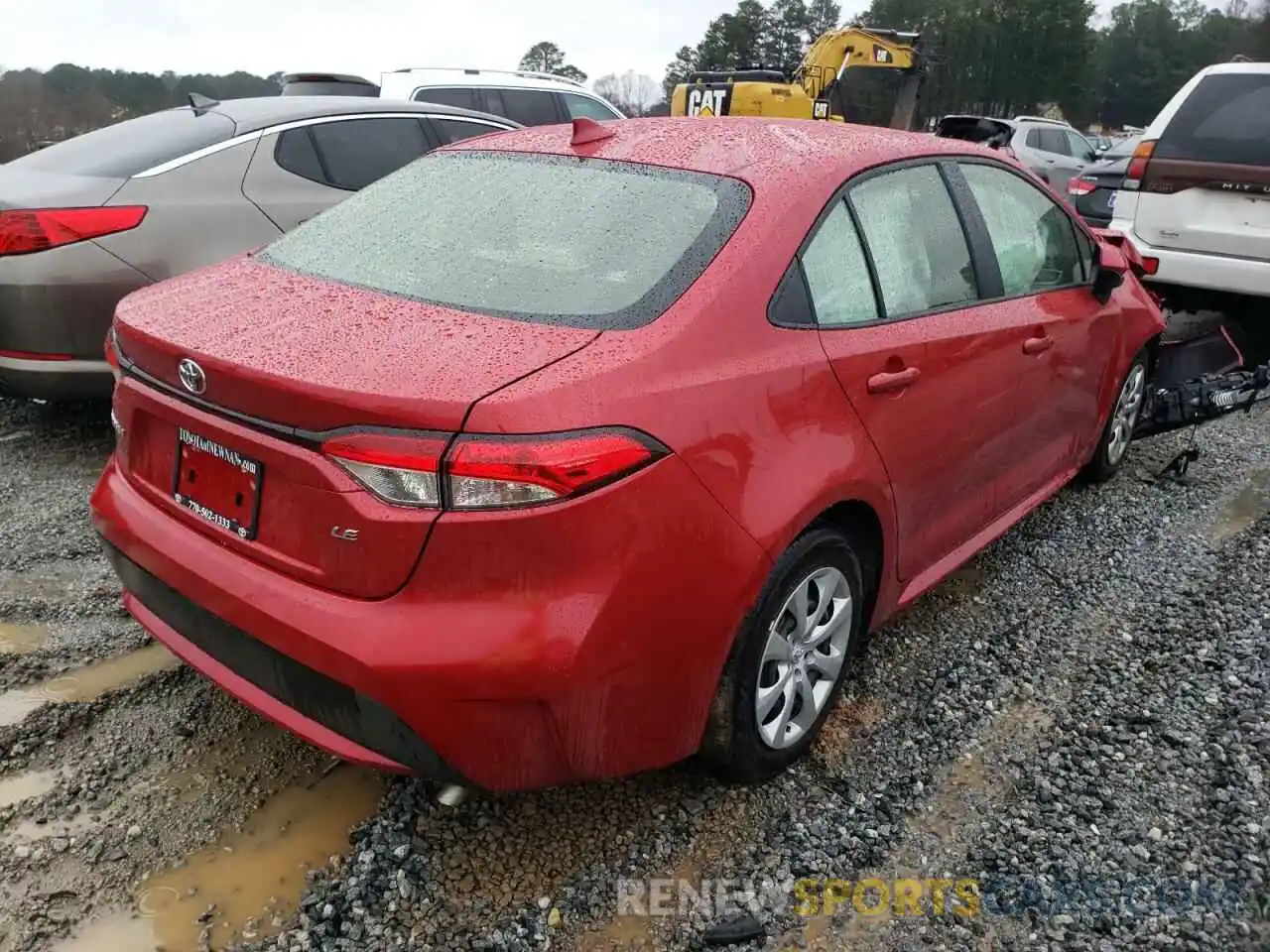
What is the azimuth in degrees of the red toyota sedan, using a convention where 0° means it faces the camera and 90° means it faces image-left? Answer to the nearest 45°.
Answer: approximately 225°

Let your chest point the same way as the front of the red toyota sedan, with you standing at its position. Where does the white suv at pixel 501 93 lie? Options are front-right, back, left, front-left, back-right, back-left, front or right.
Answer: front-left

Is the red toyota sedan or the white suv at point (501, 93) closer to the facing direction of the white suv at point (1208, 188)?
the white suv

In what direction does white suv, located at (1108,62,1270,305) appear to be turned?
away from the camera

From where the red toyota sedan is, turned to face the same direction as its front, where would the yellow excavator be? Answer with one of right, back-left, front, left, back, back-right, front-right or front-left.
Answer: front-left

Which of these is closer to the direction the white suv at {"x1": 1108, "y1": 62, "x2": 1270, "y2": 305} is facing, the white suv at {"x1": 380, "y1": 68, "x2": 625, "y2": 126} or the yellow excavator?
the yellow excavator

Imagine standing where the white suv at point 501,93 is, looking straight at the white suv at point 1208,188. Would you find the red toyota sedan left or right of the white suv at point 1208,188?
right

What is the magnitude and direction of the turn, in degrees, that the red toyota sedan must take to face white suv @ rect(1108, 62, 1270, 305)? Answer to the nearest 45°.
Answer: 0° — it already faces it

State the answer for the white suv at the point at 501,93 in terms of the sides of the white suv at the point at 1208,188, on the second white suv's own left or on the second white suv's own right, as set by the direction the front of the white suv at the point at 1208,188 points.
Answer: on the second white suv's own left

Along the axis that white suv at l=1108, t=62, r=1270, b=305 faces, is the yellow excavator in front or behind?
in front
